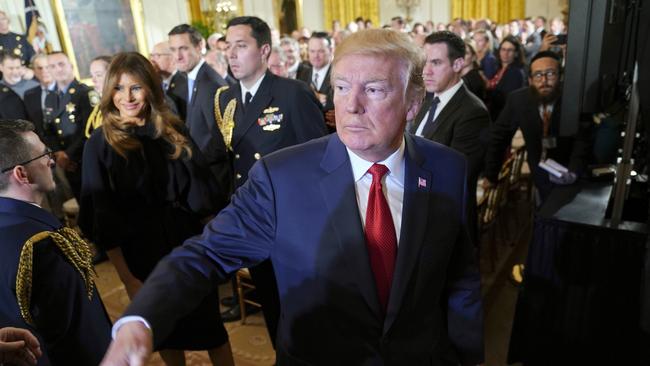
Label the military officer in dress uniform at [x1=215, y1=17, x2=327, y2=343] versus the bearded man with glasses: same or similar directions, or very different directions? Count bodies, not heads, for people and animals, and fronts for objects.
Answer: same or similar directions

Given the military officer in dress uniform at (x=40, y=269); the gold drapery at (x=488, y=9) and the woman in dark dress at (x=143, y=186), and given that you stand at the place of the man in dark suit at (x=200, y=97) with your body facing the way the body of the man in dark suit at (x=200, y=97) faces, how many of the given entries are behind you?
1

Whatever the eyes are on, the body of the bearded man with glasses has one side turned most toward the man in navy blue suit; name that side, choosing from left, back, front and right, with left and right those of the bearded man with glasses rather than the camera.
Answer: front

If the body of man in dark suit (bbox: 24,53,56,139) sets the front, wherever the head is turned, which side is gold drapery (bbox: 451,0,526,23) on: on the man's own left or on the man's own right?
on the man's own left

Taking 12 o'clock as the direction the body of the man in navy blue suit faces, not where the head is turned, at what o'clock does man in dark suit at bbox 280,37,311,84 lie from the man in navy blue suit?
The man in dark suit is roughly at 6 o'clock from the man in navy blue suit.

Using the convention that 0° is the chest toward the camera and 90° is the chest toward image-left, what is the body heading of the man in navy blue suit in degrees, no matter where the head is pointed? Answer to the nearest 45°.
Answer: approximately 0°

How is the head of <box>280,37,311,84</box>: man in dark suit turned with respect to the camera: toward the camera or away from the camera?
toward the camera

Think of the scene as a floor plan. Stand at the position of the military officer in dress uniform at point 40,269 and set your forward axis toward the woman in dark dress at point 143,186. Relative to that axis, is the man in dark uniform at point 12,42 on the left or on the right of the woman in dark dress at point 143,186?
left

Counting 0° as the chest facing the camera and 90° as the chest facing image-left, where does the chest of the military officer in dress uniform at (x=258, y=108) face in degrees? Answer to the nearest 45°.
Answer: approximately 45°
